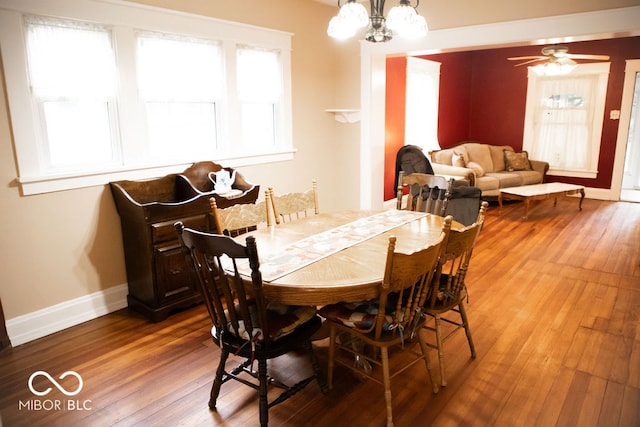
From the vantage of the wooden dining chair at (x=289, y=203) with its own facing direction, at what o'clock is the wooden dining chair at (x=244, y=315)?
the wooden dining chair at (x=244, y=315) is roughly at 2 o'clock from the wooden dining chair at (x=289, y=203).

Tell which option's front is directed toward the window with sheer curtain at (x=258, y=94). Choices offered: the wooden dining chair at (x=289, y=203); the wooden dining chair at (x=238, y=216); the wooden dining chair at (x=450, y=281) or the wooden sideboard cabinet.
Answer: the wooden dining chair at (x=450, y=281)

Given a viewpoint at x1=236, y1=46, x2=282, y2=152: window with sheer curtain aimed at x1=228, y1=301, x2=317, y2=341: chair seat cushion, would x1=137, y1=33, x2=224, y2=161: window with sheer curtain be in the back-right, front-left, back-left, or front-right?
front-right

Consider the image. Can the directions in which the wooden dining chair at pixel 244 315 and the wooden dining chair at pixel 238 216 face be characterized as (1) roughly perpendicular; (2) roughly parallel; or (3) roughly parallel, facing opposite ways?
roughly perpendicular

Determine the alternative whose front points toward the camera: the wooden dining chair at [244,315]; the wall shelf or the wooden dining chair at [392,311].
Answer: the wall shelf

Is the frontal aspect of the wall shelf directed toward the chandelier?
yes

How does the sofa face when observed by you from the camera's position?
facing the viewer and to the right of the viewer

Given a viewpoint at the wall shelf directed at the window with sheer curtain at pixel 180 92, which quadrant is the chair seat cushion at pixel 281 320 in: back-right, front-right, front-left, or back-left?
front-left

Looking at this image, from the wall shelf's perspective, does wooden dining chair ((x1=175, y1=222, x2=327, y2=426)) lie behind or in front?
in front

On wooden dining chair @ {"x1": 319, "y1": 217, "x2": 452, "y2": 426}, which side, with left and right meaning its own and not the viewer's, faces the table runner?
front

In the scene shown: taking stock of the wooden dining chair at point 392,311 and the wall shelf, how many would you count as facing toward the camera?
1

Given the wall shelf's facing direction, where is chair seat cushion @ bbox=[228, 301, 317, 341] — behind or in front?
in front

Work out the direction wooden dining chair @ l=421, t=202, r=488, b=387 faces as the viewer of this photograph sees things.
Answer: facing away from the viewer and to the left of the viewer

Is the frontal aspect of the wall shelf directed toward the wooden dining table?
yes

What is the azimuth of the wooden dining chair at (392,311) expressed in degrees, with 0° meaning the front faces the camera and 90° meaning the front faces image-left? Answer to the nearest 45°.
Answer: approximately 135°

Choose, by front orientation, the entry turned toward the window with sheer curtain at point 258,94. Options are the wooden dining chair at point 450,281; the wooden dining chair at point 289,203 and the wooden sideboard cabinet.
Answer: the wooden dining chair at point 450,281

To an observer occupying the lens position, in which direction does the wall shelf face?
facing the viewer
